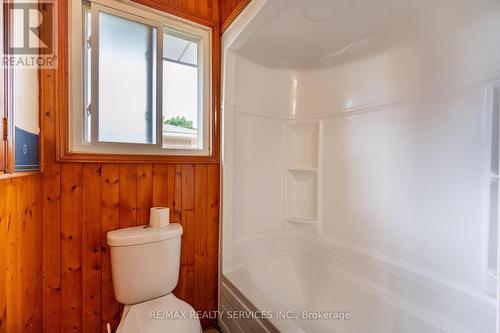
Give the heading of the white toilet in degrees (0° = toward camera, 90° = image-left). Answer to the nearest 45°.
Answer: approximately 315°
